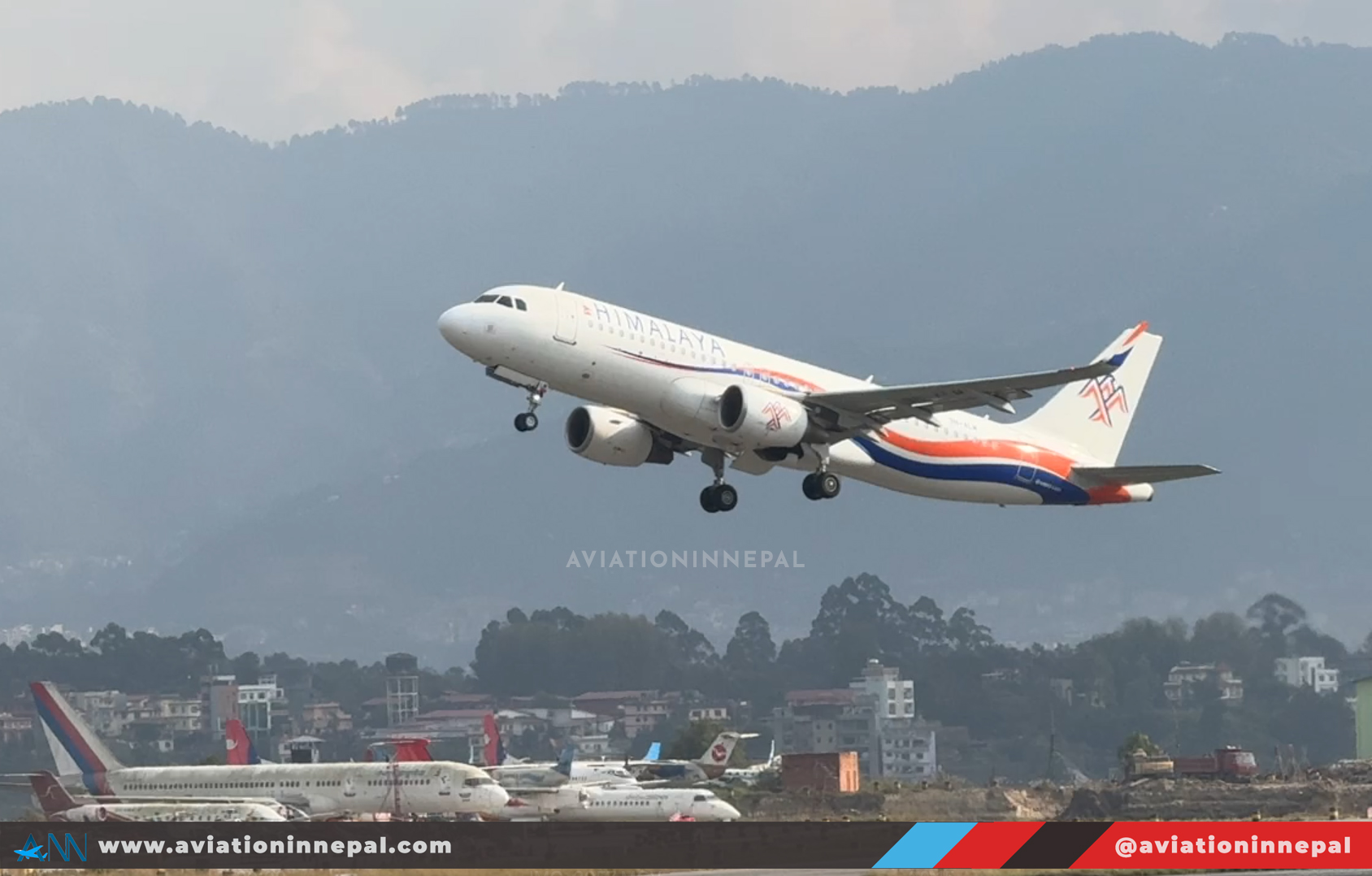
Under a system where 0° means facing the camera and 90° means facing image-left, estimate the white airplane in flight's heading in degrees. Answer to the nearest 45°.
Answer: approximately 45°
